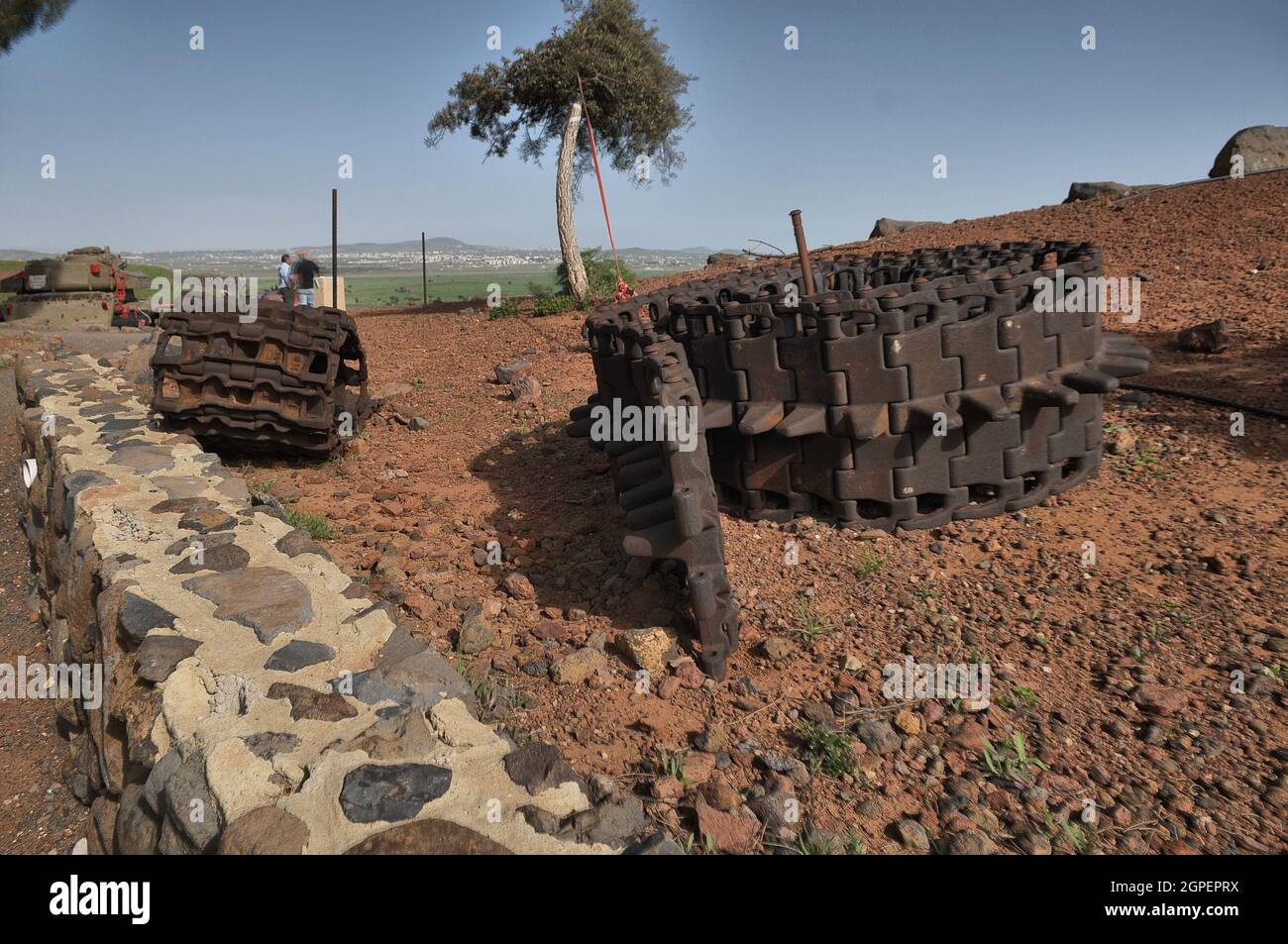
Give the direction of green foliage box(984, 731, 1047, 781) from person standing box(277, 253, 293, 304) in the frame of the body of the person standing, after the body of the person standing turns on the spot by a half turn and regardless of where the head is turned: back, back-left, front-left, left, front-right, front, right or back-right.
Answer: left

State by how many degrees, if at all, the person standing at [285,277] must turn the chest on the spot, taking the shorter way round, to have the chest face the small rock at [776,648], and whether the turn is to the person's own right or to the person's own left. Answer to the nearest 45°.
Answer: approximately 90° to the person's own right

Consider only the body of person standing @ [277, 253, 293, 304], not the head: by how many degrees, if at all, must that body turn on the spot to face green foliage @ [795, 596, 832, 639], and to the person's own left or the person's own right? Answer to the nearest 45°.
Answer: approximately 90° to the person's own right

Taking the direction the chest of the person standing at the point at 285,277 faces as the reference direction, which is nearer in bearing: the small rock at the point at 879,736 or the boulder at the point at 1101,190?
the boulder

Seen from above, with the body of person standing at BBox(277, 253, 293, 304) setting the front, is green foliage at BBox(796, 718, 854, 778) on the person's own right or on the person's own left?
on the person's own right
